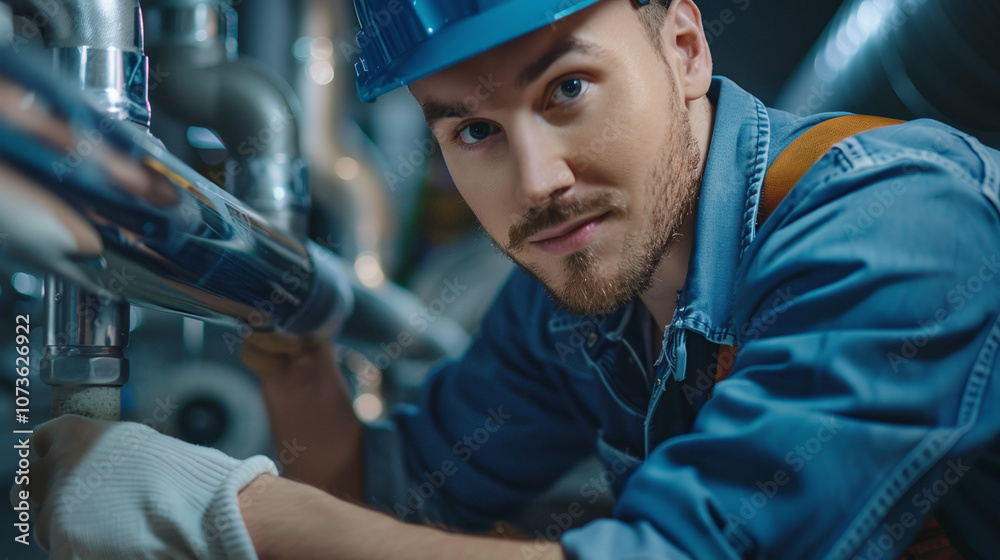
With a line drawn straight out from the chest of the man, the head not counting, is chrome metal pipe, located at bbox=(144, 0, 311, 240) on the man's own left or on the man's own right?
on the man's own right

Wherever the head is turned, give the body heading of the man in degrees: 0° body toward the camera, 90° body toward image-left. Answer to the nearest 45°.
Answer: approximately 45°

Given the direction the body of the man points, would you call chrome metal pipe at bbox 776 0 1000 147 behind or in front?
behind
